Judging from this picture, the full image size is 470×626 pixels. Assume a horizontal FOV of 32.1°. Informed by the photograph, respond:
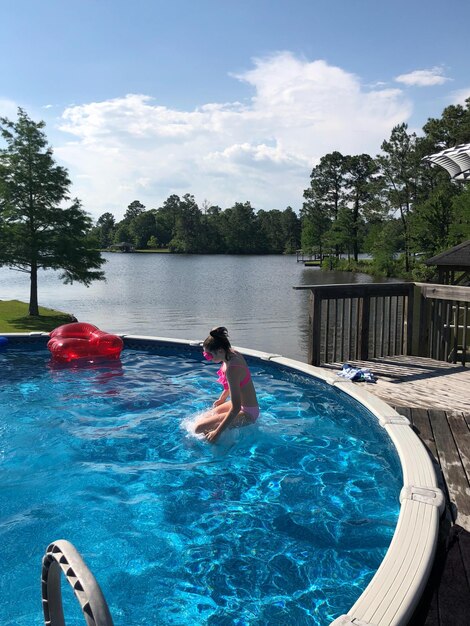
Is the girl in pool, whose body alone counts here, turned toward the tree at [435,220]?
no

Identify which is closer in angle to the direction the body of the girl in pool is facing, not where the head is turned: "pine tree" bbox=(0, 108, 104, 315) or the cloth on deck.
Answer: the pine tree

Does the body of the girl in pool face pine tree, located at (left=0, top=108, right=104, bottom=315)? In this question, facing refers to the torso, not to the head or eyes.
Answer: no

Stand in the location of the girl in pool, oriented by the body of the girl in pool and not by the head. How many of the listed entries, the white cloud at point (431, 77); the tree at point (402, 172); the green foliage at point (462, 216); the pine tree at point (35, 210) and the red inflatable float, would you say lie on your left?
0

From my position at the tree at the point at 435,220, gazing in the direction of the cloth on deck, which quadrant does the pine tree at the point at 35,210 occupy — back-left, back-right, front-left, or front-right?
front-right

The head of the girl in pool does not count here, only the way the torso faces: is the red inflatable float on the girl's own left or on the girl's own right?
on the girl's own right

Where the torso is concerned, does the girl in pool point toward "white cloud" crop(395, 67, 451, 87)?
no

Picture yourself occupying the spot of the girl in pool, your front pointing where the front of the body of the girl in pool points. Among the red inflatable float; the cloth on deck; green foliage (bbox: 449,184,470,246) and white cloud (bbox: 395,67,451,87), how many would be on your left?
0

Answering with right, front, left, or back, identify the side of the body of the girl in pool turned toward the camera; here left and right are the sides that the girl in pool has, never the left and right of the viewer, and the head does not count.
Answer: left

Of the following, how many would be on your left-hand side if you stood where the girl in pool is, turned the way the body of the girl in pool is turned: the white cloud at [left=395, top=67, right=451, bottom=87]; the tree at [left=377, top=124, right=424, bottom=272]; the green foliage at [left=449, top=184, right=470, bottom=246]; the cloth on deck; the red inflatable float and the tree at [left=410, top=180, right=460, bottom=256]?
0

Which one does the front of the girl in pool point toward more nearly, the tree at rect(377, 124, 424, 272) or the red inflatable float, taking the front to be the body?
the red inflatable float

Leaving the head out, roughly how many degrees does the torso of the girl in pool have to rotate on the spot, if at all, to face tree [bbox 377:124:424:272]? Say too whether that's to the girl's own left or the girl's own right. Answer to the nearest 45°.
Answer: approximately 90° to the girl's own right

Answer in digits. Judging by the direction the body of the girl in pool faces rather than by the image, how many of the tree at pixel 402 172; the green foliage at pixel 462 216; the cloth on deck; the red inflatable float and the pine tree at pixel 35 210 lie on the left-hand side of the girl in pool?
0

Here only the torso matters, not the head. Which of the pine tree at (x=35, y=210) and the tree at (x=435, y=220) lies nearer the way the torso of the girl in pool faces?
the pine tree

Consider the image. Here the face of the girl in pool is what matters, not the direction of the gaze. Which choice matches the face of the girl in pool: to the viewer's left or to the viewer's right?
to the viewer's left
